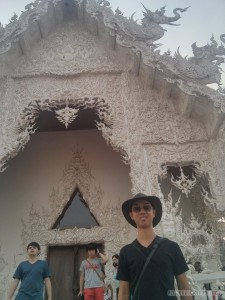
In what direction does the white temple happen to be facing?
toward the camera

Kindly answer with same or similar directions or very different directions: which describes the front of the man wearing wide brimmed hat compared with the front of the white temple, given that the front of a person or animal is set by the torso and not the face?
same or similar directions

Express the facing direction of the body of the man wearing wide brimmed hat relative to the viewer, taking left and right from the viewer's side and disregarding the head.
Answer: facing the viewer

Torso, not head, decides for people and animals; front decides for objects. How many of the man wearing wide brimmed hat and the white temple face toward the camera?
2

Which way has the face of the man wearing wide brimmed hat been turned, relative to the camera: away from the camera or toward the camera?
toward the camera

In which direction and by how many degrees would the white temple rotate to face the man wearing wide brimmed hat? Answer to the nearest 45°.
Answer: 0° — it already faces them

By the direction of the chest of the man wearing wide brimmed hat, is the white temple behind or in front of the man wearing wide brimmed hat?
behind
